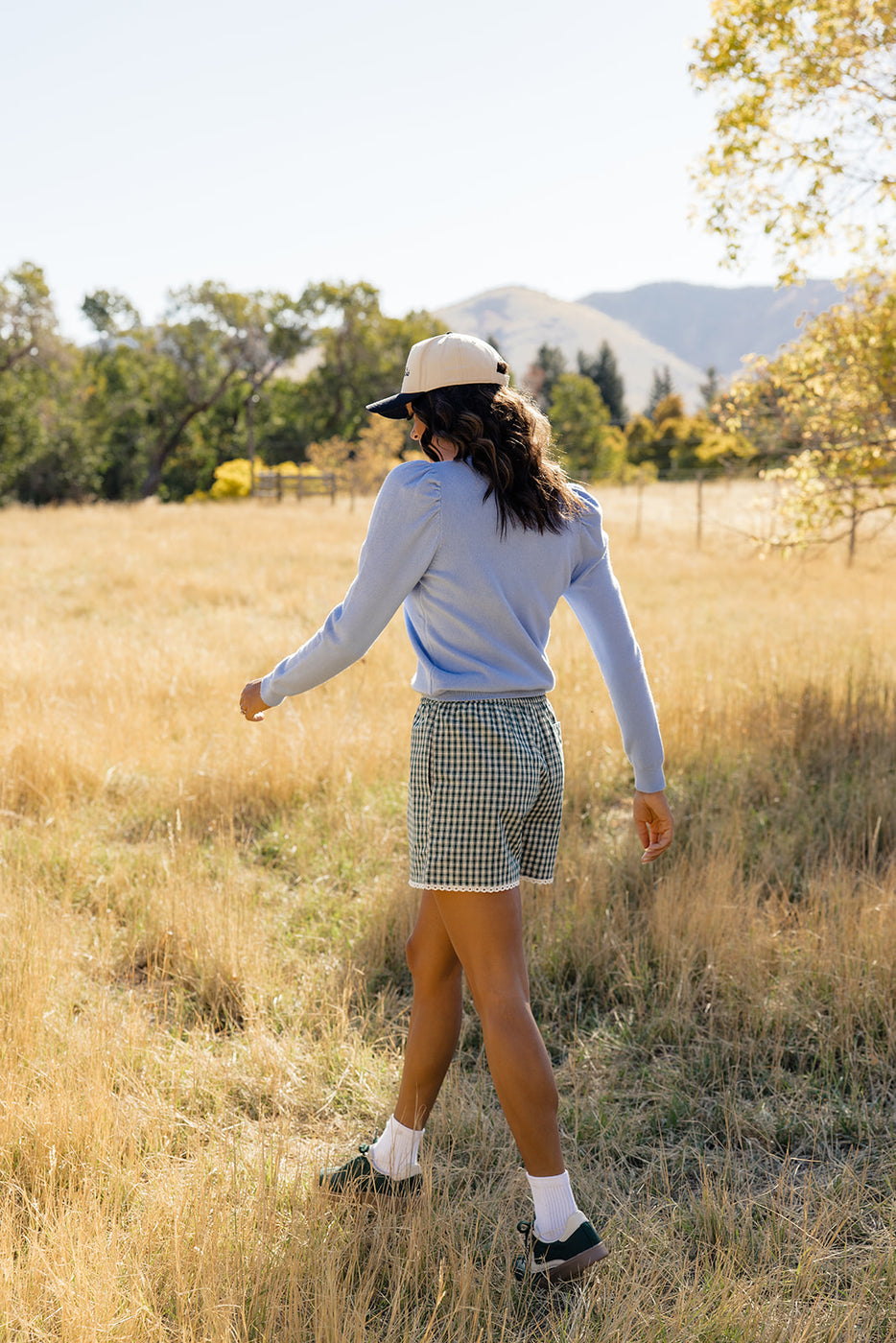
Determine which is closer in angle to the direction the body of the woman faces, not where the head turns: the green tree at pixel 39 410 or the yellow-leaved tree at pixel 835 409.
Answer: the green tree

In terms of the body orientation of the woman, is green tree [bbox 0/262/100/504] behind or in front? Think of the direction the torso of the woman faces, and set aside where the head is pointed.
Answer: in front

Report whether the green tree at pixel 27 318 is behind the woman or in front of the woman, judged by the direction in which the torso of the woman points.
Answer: in front

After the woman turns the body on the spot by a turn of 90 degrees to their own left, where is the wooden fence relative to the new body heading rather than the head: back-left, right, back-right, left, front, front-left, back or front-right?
back-right

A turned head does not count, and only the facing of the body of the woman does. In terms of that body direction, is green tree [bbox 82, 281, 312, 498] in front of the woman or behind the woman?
in front

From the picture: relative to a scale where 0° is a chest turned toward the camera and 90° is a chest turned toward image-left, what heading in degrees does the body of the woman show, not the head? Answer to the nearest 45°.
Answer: approximately 135°
